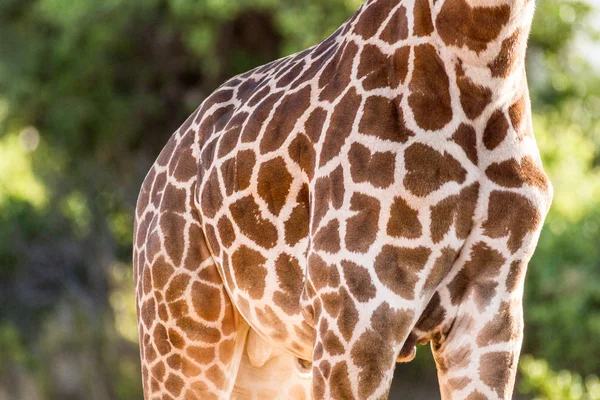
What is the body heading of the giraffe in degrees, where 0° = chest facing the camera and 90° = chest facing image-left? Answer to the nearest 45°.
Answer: approximately 315°
